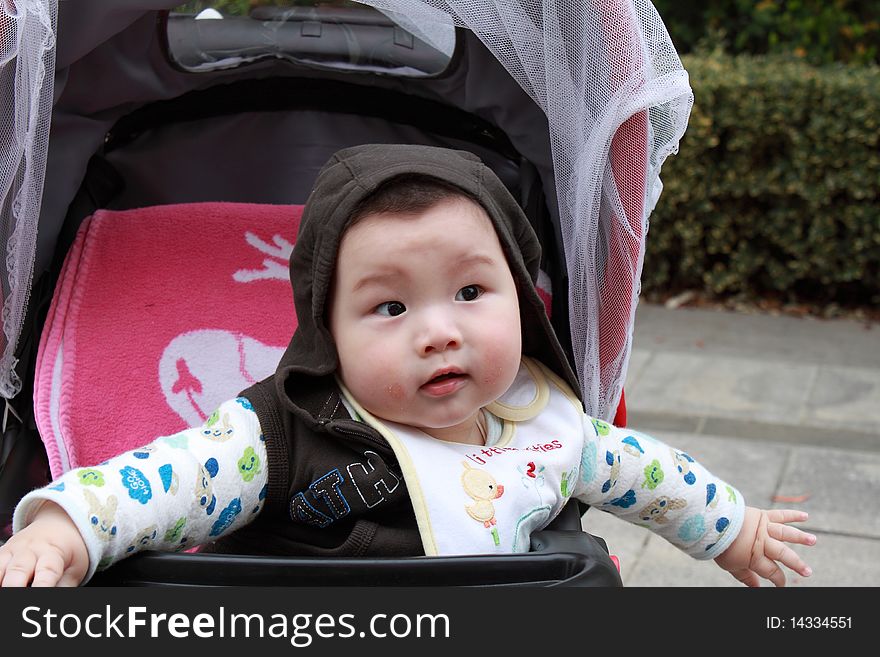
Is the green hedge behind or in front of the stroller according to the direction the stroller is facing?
behind

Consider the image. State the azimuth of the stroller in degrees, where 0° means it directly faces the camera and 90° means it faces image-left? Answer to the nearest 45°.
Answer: approximately 0°
